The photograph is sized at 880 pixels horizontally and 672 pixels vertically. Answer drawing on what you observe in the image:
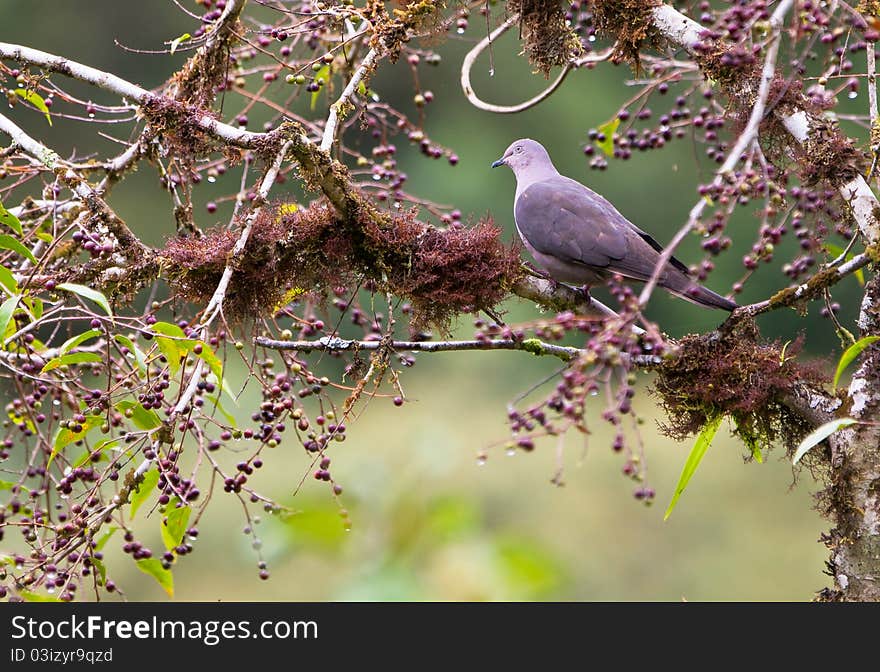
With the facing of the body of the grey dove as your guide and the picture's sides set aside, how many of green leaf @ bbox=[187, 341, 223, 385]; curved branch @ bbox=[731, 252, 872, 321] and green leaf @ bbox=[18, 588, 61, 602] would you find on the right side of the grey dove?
0

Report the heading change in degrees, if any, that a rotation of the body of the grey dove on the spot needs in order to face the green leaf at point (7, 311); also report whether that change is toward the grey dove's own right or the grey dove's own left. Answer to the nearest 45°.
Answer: approximately 45° to the grey dove's own left

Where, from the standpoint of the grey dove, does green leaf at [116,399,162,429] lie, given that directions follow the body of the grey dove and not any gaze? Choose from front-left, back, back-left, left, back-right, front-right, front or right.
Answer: front-left

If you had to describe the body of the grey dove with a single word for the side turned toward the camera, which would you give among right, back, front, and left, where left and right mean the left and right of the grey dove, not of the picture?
left

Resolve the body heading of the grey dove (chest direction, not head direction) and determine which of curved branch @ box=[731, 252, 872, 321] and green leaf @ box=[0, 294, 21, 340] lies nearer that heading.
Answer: the green leaf

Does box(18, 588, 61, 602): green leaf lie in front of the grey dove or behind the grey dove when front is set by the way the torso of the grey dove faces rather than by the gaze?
in front

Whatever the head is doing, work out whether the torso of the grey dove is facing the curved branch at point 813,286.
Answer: no

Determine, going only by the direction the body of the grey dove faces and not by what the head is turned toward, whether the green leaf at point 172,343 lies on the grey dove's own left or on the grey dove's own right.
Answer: on the grey dove's own left

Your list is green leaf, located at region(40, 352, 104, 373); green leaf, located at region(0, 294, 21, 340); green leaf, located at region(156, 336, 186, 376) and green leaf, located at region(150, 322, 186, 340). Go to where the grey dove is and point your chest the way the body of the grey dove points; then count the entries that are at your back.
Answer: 0

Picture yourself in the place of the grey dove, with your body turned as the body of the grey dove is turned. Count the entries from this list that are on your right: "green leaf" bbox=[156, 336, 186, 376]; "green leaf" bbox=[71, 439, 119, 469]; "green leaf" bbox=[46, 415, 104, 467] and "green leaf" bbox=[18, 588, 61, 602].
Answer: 0

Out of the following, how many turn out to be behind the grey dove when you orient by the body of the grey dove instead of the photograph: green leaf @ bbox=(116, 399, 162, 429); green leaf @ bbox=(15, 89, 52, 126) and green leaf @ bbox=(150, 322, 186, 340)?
0
